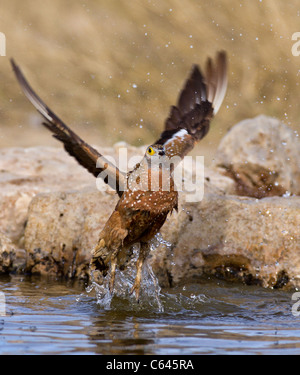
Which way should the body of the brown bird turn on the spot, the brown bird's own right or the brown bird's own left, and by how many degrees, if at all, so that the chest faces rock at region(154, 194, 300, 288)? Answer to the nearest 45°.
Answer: approximately 90° to the brown bird's own left

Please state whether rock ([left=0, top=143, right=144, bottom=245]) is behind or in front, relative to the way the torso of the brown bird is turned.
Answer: behind

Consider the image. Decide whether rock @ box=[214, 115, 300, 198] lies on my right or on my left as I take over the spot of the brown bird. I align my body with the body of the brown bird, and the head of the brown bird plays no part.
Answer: on my left

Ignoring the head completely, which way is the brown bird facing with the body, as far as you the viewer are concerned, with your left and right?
facing the viewer and to the right of the viewer

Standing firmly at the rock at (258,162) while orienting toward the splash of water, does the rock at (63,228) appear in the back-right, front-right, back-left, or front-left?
front-right
